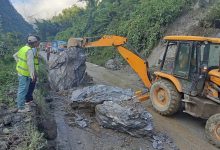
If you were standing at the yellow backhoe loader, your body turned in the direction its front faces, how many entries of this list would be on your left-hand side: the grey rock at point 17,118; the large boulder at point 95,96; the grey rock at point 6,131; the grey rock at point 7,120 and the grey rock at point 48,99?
0

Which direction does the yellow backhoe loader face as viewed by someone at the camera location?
facing the viewer and to the right of the viewer

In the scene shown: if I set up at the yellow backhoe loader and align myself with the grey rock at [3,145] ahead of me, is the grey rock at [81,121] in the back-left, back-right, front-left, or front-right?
front-right

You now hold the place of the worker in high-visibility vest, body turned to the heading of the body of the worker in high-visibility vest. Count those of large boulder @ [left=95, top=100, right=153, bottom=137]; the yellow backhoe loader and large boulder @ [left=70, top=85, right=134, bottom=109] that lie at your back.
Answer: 0

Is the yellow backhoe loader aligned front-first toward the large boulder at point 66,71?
no

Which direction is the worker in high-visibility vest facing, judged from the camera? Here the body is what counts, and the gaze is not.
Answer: to the viewer's right

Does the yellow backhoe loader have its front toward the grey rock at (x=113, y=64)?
no

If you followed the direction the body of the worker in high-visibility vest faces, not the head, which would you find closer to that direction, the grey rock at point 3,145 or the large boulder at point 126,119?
the large boulder

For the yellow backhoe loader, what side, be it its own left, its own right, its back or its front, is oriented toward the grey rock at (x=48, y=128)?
right

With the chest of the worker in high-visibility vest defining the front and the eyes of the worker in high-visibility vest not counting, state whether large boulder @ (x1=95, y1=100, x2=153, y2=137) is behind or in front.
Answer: in front

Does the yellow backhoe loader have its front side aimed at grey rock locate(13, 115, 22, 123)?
no
